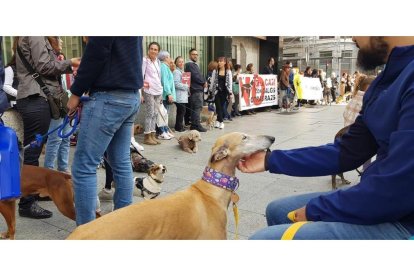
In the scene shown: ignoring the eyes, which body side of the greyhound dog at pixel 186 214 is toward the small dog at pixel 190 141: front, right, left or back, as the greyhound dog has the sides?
left

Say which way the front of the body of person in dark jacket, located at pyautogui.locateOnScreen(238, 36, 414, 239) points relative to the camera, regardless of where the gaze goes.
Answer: to the viewer's left

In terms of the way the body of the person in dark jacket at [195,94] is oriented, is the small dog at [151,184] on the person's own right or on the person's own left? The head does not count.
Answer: on the person's own right

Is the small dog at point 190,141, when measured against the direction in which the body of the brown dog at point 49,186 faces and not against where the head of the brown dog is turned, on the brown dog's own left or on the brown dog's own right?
on the brown dog's own right

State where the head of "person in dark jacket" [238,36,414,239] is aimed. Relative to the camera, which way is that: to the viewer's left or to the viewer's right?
to the viewer's left

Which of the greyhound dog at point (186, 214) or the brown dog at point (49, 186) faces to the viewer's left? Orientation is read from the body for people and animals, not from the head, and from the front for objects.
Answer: the brown dog

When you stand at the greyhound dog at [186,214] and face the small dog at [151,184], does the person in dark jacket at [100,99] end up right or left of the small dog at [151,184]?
left

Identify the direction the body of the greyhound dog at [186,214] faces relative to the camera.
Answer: to the viewer's right

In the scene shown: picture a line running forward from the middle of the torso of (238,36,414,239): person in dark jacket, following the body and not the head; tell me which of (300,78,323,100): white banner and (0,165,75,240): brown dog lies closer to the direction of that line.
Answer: the brown dog

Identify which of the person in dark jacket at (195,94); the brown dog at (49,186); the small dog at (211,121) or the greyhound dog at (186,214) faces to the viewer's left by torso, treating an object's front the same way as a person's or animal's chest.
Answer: the brown dog

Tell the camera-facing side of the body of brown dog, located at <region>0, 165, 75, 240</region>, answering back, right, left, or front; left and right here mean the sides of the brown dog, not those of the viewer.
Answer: left
